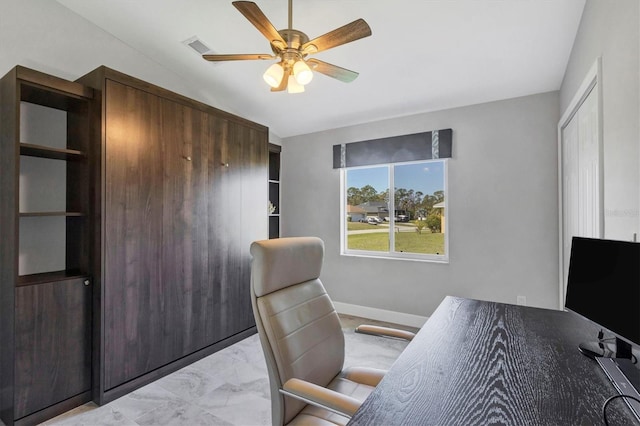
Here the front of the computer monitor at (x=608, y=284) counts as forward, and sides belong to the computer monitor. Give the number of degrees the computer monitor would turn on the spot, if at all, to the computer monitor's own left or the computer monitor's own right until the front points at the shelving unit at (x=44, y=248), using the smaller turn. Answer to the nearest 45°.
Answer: approximately 45° to the computer monitor's own right

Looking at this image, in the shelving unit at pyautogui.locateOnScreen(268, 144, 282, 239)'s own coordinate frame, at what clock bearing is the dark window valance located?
The dark window valance is roughly at 12 o'clock from the shelving unit.

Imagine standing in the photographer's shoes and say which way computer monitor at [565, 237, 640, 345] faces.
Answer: facing the viewer and to the left of the viewer

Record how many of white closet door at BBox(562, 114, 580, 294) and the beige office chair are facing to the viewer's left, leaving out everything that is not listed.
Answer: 1

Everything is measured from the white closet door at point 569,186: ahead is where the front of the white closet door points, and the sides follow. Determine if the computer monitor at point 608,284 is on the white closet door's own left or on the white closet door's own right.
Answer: on the white closet door's own left

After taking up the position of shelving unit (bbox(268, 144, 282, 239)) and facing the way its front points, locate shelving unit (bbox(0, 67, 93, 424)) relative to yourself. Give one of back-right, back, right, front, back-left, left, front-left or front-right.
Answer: right

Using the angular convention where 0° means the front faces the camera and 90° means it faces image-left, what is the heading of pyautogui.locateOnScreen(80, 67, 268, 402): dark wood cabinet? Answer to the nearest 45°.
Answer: approximately 315°

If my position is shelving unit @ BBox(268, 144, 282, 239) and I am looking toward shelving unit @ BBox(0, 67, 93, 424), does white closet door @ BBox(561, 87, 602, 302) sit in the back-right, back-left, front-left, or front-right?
front-left

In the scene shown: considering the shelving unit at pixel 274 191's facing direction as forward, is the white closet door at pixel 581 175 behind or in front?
in front

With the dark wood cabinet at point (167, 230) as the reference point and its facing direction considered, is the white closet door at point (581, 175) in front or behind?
in front

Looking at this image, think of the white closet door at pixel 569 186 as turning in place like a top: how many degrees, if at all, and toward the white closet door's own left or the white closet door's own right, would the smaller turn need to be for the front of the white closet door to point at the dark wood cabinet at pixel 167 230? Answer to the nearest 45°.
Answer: approximately 45° to the white closet door's own left

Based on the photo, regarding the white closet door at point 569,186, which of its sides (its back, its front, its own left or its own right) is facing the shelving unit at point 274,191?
front

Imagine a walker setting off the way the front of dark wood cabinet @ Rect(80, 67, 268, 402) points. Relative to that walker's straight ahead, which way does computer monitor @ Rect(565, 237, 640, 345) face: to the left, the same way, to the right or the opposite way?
the opposite way

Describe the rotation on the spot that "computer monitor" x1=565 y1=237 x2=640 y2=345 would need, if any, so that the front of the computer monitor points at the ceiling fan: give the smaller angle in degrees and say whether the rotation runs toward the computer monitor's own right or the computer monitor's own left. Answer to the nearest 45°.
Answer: approximately 45° to the computer monitor's own right

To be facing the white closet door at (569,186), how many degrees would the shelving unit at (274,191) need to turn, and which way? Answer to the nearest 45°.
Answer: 0° — it already faces it

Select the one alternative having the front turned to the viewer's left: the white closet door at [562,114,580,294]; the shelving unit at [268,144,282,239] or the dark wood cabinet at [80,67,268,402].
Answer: the white closet door

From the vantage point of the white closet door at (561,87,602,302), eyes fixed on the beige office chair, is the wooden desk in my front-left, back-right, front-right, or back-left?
front-left

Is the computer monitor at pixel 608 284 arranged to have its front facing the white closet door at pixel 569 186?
no

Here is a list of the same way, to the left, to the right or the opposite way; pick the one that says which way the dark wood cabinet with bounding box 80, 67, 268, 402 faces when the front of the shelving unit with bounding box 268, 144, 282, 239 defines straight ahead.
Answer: the same way

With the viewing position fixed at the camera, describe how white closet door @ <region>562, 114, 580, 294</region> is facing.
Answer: facing to the left of the viewer

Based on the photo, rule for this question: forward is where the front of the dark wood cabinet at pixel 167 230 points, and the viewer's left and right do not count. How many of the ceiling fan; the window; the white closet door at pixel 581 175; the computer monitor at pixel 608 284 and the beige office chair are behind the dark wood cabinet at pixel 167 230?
0
